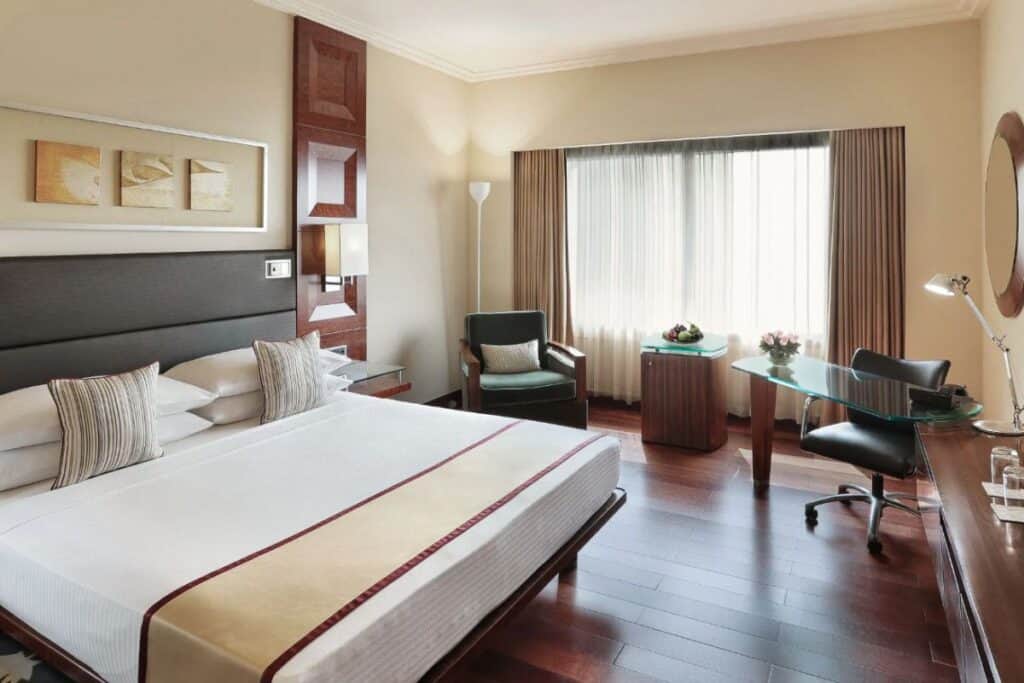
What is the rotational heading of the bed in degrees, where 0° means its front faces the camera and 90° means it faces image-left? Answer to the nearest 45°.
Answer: approximately 315°

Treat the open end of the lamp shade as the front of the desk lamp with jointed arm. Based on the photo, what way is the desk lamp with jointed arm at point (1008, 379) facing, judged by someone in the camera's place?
facing to the left of the viewer

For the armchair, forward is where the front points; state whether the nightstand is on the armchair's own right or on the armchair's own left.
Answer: on the armchair's own right

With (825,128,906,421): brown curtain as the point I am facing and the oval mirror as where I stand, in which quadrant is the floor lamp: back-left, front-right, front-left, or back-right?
front-left

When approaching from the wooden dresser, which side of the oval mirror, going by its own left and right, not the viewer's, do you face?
left

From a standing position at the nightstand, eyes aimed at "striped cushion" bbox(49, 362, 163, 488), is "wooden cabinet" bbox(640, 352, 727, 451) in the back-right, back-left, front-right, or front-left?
back-left

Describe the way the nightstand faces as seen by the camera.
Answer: facing the viewer and to the right of the viewer

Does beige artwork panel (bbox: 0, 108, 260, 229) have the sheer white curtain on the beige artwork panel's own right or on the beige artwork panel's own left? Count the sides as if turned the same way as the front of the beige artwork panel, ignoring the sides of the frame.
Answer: on the beige artwork panel's own left

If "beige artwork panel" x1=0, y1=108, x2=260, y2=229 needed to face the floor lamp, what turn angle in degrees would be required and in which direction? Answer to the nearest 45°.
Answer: approximately 90° to its left

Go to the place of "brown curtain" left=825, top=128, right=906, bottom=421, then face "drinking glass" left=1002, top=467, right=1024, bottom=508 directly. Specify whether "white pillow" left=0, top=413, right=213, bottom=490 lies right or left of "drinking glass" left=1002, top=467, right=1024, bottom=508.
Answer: right

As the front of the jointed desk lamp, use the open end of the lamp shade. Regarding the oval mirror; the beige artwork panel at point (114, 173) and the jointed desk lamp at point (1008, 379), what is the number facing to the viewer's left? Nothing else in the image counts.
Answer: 2

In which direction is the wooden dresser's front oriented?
to the viewer's left

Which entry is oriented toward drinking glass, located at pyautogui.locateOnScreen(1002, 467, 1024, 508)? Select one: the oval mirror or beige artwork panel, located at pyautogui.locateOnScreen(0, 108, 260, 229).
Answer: the beige artwork panel
